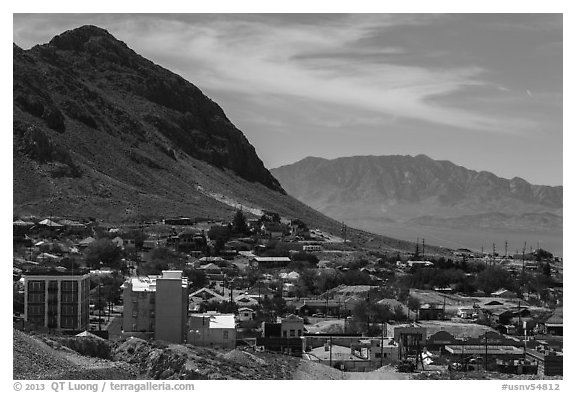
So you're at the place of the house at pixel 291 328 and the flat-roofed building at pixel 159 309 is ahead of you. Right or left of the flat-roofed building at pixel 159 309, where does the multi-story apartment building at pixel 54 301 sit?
right

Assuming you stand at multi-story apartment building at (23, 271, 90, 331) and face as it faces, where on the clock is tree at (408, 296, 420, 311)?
The tree is roughly at 8 o'clock from the multi-story apartment building.

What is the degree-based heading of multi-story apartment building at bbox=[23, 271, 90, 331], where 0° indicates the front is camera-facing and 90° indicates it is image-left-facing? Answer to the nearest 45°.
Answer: approximately 0°

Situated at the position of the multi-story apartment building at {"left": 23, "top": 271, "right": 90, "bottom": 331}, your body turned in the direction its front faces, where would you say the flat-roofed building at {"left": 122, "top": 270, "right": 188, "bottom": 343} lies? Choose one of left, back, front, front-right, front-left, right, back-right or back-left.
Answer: front-left

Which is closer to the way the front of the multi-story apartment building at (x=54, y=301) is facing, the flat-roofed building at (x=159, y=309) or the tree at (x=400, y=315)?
the flat-roofed building

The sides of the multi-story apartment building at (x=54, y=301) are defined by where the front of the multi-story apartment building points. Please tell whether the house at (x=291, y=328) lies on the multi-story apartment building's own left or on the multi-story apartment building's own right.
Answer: on the multi-story apartment building's own left

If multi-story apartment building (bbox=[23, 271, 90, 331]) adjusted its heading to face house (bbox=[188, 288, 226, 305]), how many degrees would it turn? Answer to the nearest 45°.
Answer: approximately 135° to its left

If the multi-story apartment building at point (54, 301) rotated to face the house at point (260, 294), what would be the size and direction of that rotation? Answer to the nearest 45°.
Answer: approximately 135° to its left

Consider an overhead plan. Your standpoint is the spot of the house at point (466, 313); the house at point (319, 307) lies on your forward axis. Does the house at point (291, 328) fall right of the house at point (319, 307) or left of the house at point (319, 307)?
left

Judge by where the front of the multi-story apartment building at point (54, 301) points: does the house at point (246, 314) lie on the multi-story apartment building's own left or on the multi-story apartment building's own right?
on the multi-story apartment building's own left

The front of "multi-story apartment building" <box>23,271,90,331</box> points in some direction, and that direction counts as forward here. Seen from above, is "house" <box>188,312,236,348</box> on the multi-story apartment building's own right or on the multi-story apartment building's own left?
on the multi-story apartment building's own left

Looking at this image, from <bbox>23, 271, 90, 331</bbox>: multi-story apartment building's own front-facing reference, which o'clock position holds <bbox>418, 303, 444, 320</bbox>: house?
The house is roughly at 8 o'clock from the multi-story apartment building.
